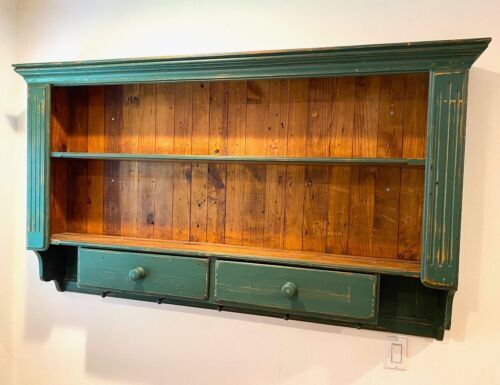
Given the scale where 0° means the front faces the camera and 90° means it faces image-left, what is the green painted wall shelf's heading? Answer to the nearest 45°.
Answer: approximately 45°
